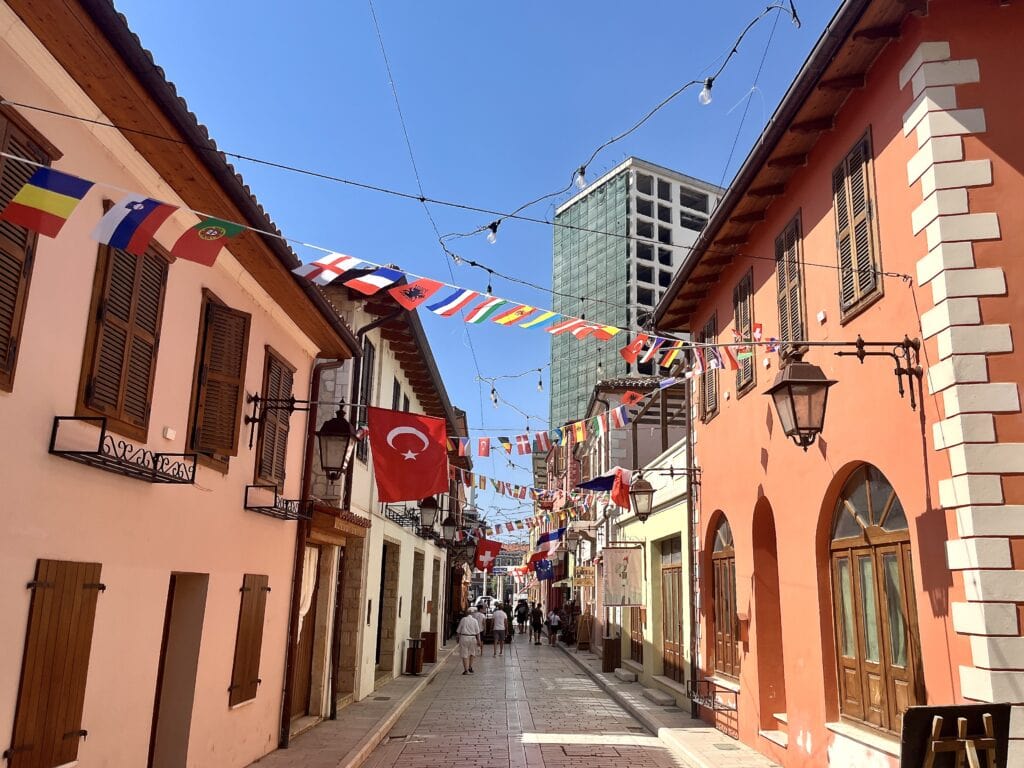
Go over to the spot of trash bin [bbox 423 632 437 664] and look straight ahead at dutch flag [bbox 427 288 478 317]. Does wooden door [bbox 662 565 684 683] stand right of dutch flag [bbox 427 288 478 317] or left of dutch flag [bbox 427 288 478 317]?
left

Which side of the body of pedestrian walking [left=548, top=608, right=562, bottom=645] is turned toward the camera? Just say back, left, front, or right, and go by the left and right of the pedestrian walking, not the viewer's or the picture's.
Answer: back

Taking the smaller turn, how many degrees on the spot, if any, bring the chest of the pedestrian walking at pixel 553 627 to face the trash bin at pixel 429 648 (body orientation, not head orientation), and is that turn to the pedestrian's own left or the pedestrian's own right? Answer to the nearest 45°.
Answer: approximately 180°

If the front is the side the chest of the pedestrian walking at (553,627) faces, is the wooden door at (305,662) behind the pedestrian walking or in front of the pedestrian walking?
behind

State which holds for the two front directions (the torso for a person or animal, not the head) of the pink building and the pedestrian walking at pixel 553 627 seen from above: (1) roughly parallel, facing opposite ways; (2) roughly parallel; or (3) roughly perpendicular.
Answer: roughly perpendicular
